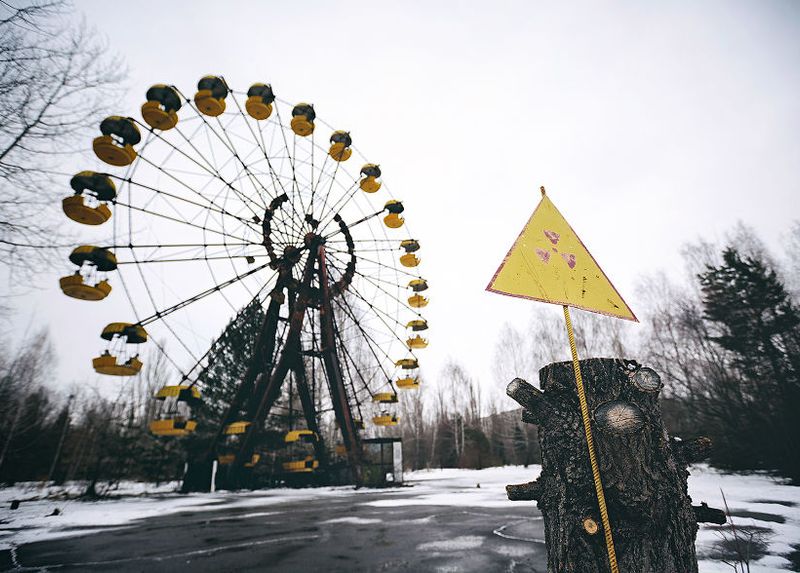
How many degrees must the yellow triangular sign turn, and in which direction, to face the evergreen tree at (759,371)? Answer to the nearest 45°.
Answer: approximately 180°

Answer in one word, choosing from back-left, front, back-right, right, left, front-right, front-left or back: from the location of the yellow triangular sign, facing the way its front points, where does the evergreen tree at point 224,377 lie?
back-right

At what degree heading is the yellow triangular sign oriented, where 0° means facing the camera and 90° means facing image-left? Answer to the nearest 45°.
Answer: approximately 0°
